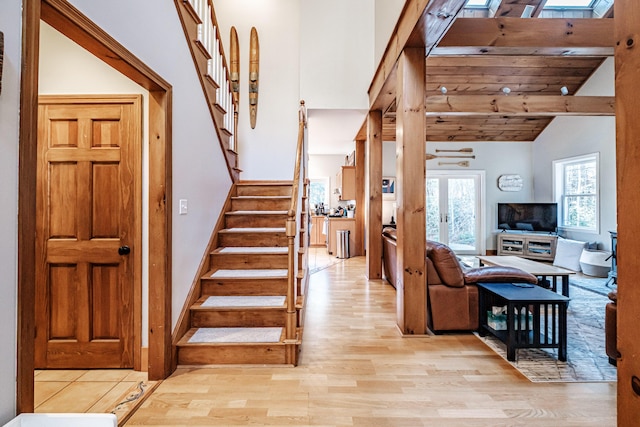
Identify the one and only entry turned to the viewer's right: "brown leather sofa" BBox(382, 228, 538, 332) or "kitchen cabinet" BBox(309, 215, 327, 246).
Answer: the brown leather sofa

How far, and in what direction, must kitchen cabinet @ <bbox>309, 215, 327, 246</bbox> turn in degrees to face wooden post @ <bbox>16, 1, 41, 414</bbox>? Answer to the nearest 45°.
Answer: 0° — it already faces it

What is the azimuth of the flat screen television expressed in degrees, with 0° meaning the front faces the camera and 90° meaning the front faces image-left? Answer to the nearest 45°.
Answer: approximately 45°

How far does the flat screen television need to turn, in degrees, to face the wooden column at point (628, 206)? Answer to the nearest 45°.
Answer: approximately 45° to its left

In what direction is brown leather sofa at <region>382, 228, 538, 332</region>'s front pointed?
to the viewer's right

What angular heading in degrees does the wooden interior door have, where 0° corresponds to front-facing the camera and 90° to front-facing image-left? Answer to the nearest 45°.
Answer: approximately 0°

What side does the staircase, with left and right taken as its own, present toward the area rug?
left
